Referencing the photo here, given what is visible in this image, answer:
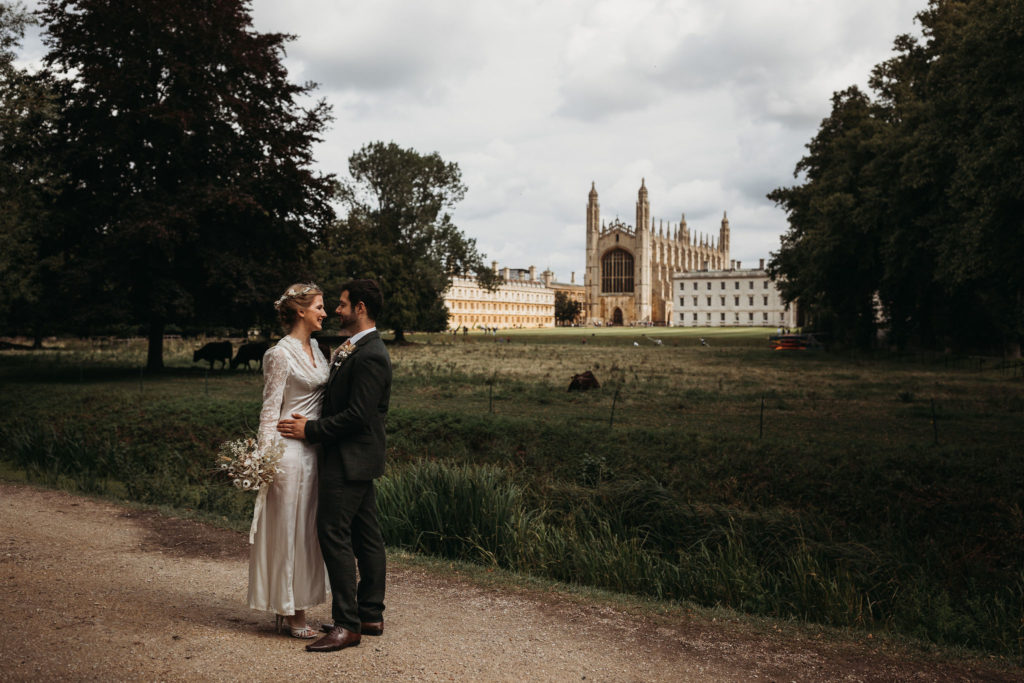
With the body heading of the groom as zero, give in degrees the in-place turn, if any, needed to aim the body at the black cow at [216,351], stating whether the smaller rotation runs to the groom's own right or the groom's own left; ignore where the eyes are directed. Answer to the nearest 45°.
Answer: approximately 90° to the groom's own right

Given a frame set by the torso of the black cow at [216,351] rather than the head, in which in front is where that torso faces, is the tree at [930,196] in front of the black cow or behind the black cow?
behind

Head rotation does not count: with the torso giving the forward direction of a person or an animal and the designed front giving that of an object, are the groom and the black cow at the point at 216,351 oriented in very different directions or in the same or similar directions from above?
same or similar directions

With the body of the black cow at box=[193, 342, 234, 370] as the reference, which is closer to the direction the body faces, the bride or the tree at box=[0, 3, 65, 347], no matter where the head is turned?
the tree

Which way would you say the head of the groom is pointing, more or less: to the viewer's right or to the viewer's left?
to the viewer's left

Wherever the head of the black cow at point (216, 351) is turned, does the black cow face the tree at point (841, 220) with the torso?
no

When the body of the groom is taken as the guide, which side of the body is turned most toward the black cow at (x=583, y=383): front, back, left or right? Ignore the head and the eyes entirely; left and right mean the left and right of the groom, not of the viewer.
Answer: right

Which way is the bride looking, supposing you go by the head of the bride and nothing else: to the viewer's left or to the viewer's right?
to the viewer's right

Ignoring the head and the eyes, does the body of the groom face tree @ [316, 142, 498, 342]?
no

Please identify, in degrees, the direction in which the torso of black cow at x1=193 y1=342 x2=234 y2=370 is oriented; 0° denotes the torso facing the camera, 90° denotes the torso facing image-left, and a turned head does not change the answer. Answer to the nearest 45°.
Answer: approximately 90°

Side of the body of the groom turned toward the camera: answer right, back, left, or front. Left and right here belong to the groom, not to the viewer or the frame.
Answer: left

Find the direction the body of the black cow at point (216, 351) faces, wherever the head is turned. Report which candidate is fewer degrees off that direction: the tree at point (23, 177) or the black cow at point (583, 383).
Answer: the tree

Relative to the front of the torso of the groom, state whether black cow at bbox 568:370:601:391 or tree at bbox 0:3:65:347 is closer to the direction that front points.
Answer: the tree

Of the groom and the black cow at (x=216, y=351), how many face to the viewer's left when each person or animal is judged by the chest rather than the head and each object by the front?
2
